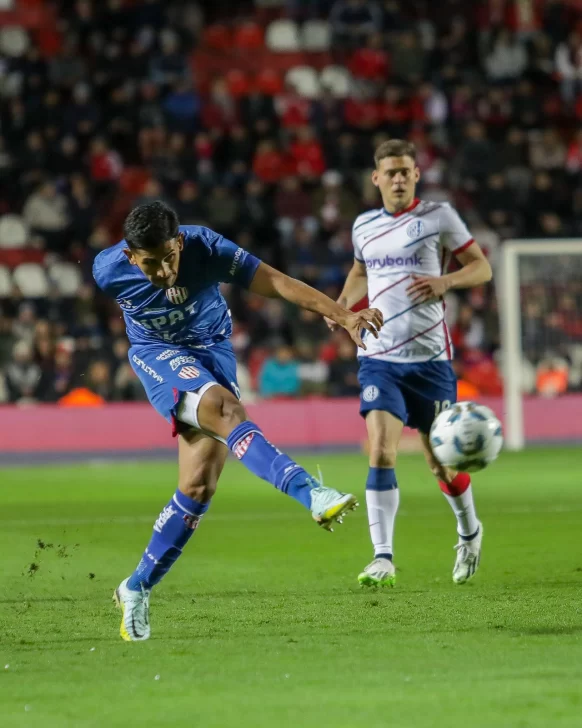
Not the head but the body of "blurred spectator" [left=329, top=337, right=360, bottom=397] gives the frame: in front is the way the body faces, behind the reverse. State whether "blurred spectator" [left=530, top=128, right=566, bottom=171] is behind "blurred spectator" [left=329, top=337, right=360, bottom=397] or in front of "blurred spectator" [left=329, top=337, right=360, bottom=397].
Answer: behind

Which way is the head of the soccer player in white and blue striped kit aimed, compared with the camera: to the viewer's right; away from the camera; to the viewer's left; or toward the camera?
toward the camera

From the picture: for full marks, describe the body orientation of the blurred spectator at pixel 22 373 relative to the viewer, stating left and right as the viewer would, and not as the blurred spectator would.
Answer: facing the viewer

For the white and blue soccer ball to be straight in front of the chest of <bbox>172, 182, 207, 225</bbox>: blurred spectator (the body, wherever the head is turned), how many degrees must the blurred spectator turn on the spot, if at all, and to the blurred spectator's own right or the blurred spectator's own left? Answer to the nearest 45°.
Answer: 0° — they already face it

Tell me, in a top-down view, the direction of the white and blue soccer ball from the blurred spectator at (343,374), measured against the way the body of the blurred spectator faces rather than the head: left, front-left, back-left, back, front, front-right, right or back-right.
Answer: front

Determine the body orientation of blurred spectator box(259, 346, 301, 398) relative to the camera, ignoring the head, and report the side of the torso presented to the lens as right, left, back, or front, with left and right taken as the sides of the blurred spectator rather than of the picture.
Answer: front

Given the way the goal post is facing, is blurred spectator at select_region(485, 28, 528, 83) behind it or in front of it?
behind

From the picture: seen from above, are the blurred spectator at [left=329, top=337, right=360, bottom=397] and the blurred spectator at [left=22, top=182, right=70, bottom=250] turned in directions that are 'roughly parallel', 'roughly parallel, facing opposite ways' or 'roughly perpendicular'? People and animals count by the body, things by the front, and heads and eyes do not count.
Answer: roughly parallel

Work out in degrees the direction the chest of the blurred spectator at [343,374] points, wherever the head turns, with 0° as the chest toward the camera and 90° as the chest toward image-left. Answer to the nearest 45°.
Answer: approximately 0°

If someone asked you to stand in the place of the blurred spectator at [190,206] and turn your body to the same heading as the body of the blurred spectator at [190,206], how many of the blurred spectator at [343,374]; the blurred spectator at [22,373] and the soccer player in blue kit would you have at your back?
0

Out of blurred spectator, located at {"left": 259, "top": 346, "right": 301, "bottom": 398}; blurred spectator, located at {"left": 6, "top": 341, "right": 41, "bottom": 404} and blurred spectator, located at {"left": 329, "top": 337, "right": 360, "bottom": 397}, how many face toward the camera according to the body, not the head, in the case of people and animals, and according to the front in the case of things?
3

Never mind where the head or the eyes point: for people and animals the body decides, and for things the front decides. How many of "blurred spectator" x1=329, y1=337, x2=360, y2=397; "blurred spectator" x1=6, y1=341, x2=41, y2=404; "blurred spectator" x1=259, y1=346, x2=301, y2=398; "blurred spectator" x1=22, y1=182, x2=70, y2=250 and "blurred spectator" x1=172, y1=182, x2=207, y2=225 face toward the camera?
5
